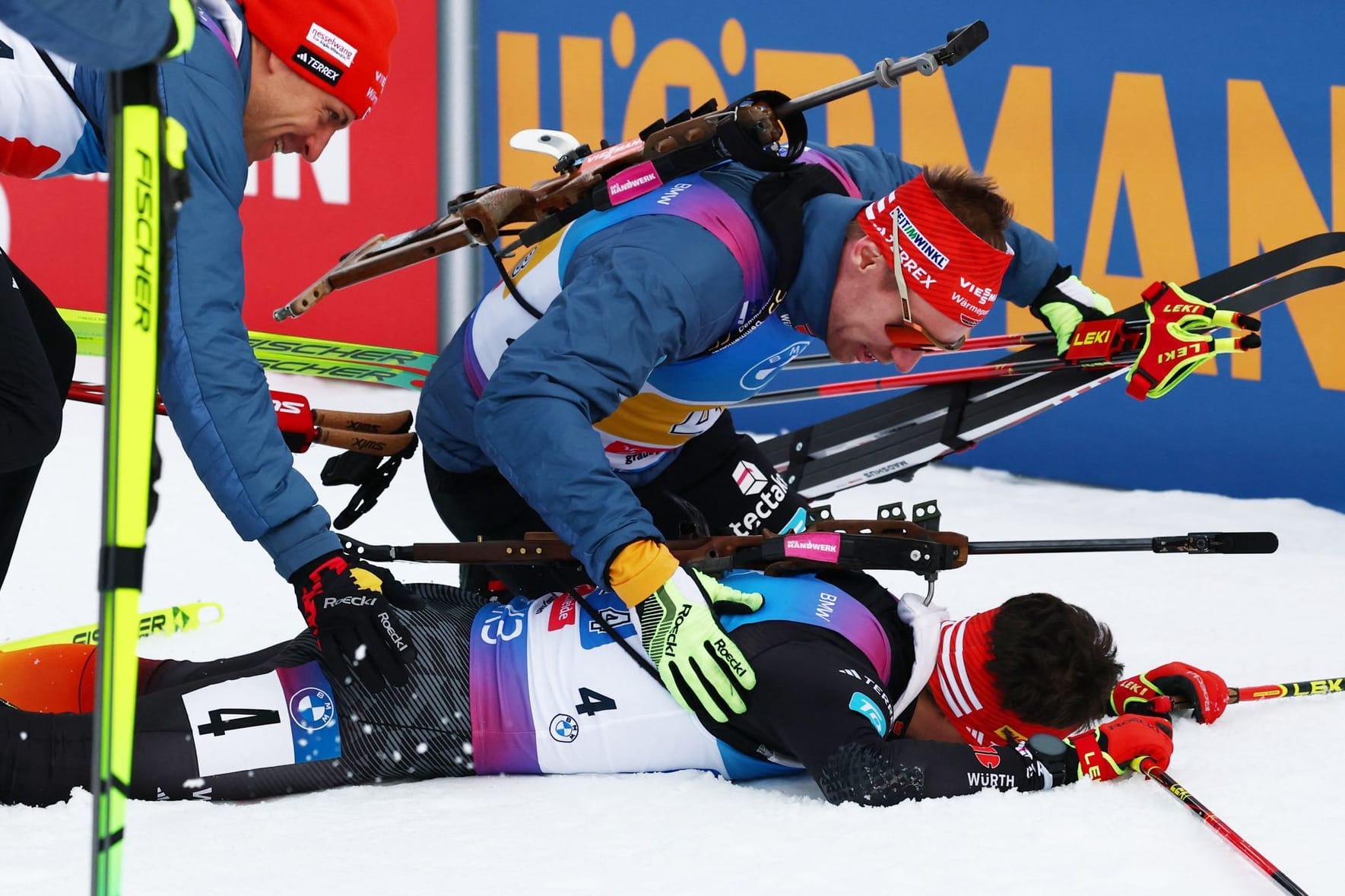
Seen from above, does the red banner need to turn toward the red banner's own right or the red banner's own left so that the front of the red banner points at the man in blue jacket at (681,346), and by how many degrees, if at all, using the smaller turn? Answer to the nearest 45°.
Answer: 0° — it already faces them

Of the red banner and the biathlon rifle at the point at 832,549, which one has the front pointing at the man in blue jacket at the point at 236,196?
the red banner

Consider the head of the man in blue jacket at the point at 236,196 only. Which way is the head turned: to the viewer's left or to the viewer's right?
to the viewer's right

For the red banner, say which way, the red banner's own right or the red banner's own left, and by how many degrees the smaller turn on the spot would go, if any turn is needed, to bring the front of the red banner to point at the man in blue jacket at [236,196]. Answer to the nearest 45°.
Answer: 0° — it already faces them

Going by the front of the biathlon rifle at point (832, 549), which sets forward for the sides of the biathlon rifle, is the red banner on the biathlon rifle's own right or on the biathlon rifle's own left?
on the biathlon rifle's own left

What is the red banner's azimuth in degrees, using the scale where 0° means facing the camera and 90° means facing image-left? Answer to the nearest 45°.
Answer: approximately 0°

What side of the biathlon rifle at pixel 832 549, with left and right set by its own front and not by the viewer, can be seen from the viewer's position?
right

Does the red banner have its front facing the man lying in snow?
yes

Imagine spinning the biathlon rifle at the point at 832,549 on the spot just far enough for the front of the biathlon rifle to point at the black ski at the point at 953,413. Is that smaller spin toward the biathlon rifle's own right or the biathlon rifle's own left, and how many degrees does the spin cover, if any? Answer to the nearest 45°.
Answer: approximately 90° to the biathlon rifle's own left

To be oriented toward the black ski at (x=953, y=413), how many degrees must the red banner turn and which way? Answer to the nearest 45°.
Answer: approximately 45° to its left

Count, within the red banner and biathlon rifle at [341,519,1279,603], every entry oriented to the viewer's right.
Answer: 1
